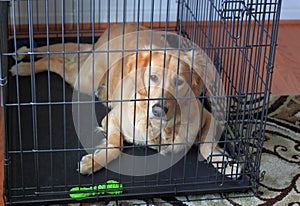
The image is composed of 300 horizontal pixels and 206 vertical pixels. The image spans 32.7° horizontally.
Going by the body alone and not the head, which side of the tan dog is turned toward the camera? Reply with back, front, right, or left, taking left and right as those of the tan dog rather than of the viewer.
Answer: front
